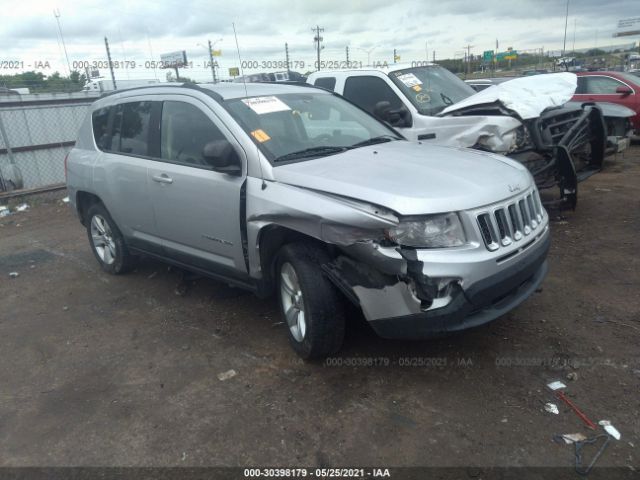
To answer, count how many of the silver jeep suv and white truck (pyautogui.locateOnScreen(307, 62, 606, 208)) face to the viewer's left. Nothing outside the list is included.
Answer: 0

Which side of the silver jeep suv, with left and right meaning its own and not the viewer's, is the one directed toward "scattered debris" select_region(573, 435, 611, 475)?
front

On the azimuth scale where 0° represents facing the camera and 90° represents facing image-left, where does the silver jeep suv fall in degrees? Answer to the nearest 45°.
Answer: approximately 315°

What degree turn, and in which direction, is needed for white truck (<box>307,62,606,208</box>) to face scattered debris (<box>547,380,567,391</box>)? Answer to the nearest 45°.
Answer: approximately 45° to its right

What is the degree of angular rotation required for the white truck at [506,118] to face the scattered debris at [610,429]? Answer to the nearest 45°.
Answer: approximately 45° to its right

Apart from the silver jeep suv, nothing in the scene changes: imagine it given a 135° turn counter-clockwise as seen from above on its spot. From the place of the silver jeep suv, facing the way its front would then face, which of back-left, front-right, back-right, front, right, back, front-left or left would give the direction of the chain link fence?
front-left

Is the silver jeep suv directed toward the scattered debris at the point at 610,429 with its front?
yes

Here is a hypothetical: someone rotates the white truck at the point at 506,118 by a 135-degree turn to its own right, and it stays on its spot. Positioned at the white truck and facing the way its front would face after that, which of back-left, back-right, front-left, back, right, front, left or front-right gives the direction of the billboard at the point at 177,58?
front-right

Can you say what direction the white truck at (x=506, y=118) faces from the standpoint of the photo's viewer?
facing the viewer and to the right of the viewer

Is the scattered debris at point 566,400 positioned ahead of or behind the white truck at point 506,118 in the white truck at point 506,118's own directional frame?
ahead

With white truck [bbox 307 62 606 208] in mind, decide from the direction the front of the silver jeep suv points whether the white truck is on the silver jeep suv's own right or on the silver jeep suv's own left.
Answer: on the silver jeep suv's own left

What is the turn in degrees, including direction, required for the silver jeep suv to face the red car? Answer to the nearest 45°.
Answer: approximately 90° to its left

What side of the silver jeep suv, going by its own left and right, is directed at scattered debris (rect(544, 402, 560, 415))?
front
